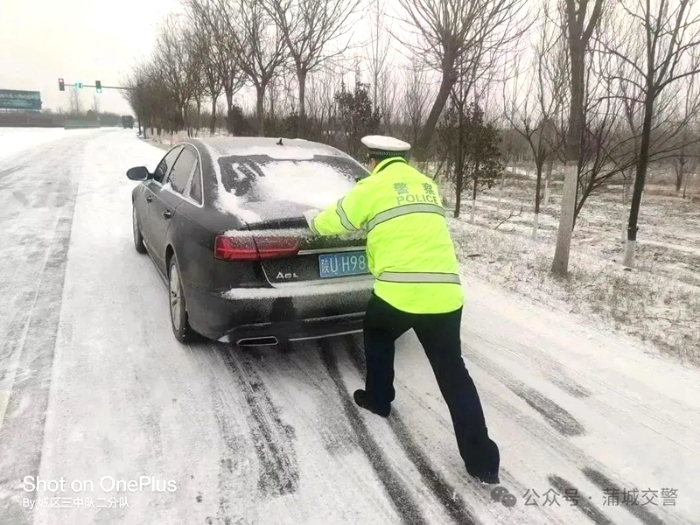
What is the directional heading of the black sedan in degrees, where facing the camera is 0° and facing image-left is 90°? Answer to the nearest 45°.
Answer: approximately 135°

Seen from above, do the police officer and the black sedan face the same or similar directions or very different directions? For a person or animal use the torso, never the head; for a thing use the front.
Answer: same or similar directions

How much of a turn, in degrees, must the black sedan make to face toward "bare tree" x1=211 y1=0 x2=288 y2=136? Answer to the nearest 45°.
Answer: approximately 45° to its right

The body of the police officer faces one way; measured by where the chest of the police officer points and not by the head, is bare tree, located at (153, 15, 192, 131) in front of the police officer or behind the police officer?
in front

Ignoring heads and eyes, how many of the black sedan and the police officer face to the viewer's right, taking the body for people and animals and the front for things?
0

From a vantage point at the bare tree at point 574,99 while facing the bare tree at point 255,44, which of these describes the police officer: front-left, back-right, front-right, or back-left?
back-left

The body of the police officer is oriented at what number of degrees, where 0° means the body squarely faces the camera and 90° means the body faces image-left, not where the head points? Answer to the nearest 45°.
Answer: approximately 135°

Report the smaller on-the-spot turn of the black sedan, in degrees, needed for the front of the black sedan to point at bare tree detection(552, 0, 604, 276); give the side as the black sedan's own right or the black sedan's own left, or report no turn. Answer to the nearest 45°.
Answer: approximately 90° to the black sedan's own right

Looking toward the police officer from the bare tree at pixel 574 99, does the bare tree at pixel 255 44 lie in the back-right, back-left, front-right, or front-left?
back-right

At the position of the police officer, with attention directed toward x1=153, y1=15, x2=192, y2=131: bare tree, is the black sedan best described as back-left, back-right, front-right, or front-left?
front-left

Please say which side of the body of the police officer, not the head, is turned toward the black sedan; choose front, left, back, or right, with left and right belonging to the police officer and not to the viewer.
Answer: front

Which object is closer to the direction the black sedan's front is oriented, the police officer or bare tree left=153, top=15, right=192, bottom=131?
the bare tree

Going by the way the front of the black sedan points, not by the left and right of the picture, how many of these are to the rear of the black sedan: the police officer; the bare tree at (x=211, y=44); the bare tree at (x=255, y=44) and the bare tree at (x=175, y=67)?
1
